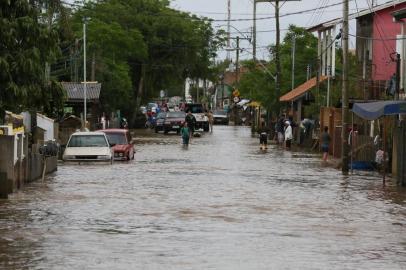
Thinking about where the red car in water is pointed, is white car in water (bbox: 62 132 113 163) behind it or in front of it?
in front

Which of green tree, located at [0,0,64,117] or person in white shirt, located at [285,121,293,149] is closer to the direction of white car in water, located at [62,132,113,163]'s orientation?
the green tree

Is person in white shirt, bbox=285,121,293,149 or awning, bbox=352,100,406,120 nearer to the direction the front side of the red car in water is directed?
the awning

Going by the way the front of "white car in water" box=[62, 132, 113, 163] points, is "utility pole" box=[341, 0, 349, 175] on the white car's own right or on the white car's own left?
on the white car's own left

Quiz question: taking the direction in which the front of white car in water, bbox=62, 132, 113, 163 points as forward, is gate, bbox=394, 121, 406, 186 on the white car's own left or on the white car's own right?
on the white car's own left

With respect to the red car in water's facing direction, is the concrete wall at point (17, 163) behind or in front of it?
in front

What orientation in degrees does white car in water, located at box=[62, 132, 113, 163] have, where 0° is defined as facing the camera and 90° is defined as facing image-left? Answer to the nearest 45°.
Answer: approximately 0°

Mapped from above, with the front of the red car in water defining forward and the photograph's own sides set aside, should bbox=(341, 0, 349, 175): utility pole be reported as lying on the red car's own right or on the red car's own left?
on the red car's own left

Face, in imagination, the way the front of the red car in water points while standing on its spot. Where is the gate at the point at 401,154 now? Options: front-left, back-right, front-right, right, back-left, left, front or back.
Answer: front-left

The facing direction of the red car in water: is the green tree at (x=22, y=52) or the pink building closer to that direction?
the green tree

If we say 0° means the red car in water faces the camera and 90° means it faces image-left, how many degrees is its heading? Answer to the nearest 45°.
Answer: approximately 0°

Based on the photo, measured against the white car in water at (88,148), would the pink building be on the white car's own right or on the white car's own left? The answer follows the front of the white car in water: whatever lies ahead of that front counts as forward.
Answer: on the white car's own left
